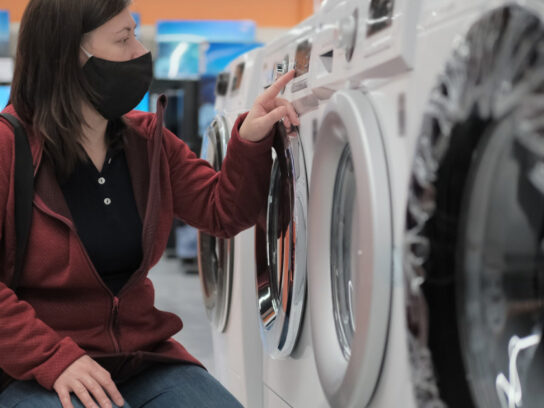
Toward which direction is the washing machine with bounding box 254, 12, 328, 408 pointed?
to the viewer's left

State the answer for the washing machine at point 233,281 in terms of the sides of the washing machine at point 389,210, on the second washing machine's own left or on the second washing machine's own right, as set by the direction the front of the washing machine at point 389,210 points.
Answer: on the second washing machine's own right

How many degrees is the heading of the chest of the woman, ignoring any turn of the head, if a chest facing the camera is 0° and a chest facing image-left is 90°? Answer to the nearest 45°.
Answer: approximately 315°

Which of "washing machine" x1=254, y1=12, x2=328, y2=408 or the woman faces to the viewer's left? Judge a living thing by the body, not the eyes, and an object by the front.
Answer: the washing machine

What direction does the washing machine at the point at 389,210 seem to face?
to the viewer's left

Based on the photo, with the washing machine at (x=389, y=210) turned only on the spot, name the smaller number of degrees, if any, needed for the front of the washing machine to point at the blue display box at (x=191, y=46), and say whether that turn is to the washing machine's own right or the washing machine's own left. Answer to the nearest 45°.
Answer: approximately 90° to the washing machine's own right

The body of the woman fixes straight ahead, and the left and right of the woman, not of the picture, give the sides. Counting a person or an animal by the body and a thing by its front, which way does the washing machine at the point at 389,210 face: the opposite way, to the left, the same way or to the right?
the opposite way

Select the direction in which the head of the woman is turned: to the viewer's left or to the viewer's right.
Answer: to the viewer's right

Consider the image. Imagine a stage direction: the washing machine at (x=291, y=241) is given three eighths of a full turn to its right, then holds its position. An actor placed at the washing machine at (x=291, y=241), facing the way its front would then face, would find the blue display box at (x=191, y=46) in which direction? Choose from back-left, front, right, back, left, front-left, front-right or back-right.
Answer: front-left

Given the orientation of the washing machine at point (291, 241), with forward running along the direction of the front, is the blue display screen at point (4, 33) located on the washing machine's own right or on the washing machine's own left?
on the washing machine's own right

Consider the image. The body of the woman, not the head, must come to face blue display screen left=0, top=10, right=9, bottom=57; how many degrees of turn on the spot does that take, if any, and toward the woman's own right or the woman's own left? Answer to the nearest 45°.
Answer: approximately 135° to the woman's own left

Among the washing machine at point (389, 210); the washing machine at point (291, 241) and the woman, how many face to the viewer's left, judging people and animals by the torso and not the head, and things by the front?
2
